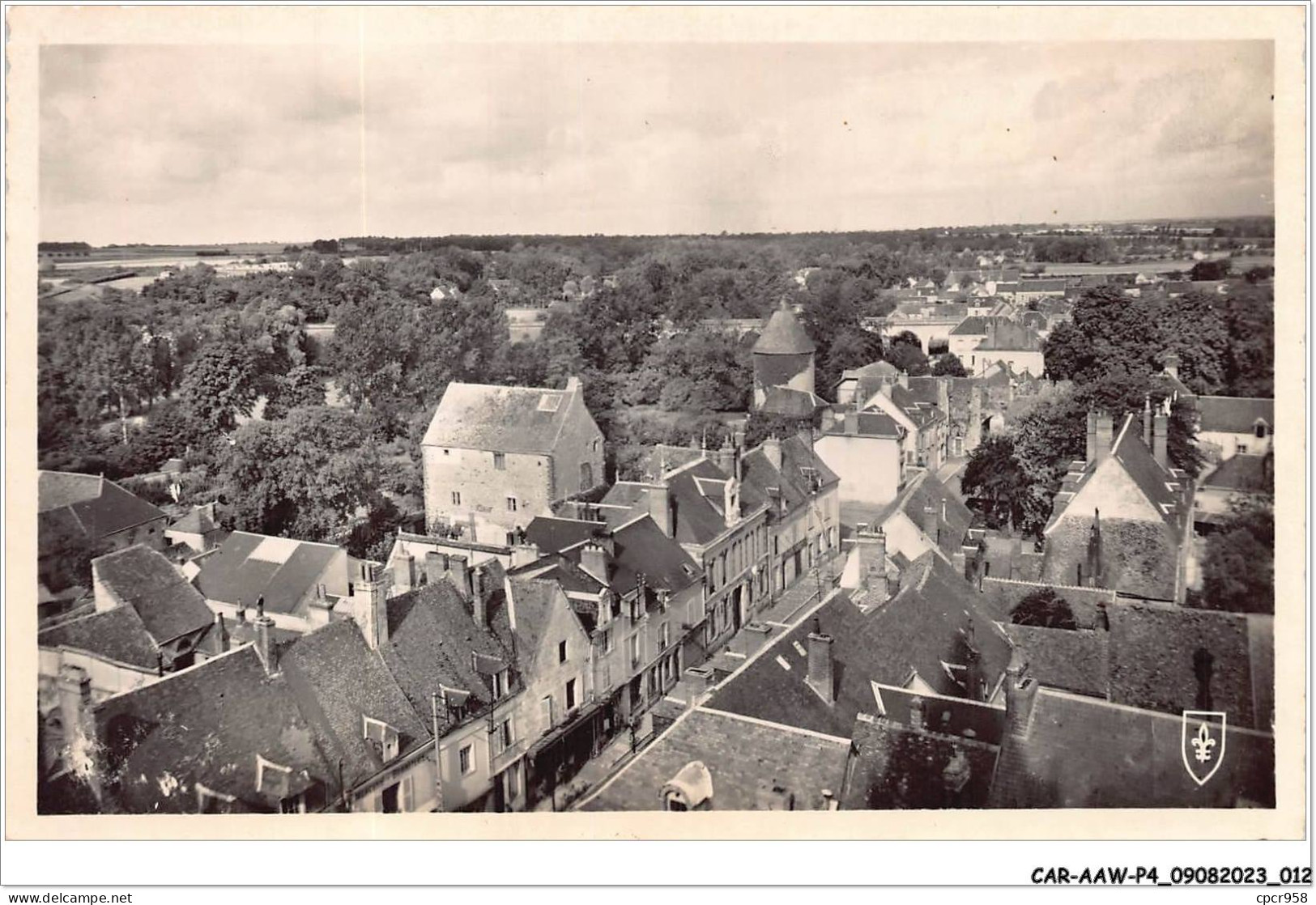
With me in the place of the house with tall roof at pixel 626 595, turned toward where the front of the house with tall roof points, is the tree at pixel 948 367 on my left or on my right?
on my left

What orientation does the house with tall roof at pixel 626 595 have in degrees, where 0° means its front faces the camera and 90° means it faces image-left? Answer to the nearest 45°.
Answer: approximately 315°

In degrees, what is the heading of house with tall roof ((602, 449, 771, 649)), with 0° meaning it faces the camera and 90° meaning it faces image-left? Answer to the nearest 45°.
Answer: approximately 315°

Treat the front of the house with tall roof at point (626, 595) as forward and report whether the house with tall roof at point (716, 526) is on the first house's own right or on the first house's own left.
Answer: on the first house's own left

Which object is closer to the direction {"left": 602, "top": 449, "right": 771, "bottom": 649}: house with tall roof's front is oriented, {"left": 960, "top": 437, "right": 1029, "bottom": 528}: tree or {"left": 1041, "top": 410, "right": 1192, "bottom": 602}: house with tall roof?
the house with tall roof

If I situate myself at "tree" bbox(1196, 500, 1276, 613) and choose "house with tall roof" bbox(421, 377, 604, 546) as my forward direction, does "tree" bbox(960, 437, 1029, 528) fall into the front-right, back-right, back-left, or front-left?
front-right

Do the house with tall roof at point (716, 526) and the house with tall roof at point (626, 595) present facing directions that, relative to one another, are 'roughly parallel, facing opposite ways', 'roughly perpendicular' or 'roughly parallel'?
roughly parallel

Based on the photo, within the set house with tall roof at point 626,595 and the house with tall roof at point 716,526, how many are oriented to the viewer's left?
0
